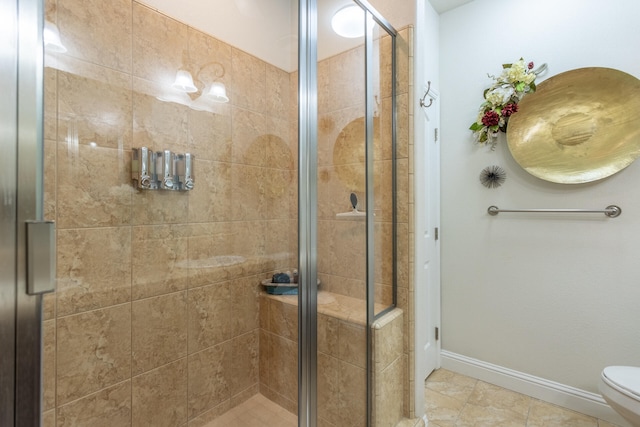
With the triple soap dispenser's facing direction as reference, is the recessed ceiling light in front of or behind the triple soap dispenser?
in front

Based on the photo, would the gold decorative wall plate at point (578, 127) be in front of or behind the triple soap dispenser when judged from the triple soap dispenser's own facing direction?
in front

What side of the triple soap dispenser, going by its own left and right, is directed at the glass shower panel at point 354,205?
front

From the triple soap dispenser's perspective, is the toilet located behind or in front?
in front

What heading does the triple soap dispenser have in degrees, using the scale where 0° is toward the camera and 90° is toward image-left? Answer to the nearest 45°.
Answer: approximately 315°
